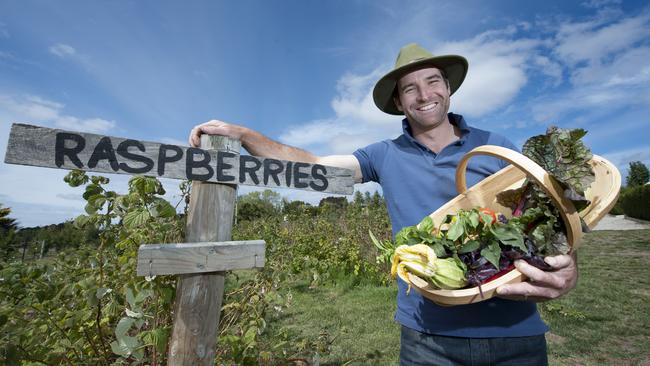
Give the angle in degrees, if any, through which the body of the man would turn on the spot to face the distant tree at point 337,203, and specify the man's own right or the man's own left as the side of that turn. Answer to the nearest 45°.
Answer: approximately 180°

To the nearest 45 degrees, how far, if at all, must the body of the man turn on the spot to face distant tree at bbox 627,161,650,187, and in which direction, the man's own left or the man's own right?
approximately 135° to the man's own left

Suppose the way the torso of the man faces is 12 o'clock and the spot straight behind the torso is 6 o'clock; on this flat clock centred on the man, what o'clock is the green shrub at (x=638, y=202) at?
The green shrub is roughly at 7 o'clock from the man.

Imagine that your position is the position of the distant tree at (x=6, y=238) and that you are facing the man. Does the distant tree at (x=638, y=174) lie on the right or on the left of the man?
left

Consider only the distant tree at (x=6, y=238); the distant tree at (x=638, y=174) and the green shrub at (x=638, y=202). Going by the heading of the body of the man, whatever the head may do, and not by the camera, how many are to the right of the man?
1

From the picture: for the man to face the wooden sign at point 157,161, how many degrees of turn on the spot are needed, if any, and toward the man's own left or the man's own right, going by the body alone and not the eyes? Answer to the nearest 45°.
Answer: approximately 45° to the man's own right

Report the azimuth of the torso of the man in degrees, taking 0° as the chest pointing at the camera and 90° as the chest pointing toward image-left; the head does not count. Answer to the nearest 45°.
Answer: approximately 0°

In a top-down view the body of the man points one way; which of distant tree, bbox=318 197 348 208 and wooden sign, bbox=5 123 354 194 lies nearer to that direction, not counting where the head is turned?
the wooden sign

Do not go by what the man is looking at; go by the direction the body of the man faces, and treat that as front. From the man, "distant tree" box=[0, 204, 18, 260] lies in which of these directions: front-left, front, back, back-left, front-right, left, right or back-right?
right
